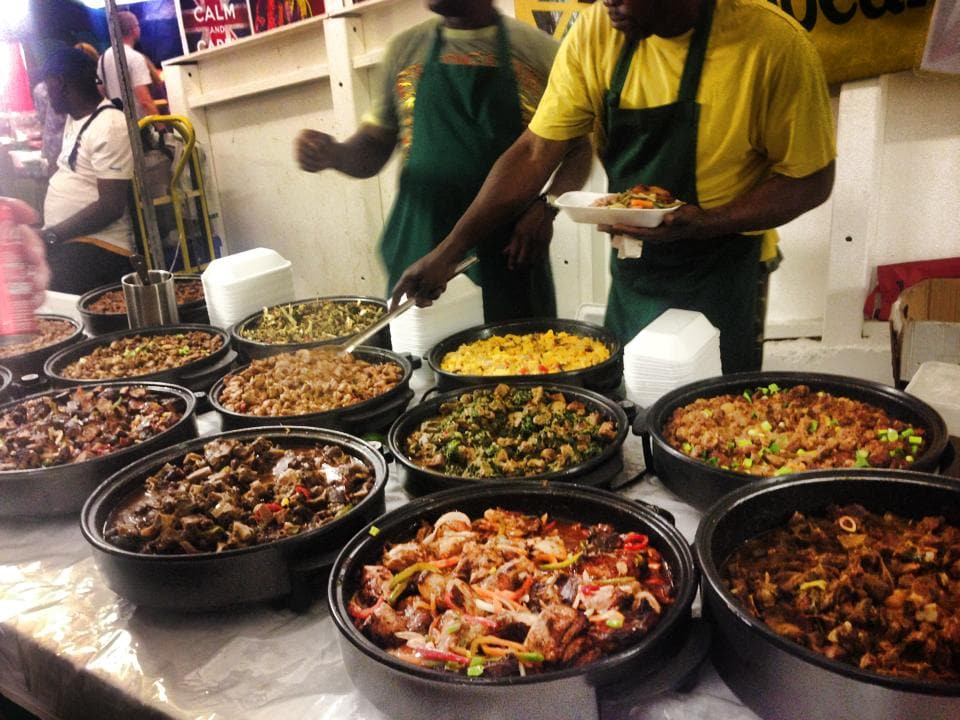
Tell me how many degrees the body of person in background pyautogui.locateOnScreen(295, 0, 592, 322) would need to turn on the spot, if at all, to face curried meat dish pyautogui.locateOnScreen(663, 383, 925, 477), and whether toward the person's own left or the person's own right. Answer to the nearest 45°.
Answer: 0° — they already face it

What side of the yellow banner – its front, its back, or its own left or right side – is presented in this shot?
front

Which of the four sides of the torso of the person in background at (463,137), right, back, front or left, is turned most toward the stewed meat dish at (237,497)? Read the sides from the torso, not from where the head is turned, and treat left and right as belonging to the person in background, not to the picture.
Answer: front

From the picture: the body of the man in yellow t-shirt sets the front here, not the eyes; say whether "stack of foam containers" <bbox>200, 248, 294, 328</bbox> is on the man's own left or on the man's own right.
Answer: on the man's own right

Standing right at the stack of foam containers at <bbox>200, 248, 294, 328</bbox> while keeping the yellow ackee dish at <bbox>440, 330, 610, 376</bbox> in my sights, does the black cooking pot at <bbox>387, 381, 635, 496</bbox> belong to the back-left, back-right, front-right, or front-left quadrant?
front-right

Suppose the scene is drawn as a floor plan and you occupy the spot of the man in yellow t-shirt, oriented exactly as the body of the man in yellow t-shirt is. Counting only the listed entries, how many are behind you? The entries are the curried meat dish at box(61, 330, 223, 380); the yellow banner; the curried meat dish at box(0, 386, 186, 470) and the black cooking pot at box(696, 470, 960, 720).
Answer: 1

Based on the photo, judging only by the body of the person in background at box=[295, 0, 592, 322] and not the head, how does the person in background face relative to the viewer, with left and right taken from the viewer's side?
facing the viewer

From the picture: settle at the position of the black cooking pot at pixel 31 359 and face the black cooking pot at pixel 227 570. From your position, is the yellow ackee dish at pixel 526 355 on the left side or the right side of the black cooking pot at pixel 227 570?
left

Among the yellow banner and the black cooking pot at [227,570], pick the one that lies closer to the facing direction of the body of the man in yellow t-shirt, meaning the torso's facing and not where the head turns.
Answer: the black cooking pot

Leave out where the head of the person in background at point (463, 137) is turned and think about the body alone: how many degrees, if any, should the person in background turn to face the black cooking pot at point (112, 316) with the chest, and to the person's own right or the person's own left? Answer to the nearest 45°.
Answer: approximately 90° to the person's own right

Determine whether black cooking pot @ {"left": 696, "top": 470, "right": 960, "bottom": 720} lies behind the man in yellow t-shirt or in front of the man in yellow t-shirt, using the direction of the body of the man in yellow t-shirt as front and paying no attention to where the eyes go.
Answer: in front

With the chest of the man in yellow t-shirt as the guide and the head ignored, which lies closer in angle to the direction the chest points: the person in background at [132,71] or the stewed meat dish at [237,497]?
the stewed meat dish

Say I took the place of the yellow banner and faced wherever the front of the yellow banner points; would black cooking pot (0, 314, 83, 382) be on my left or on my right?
on my right

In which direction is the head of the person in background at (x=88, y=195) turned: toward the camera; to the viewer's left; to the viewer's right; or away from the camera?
to the viewer's left

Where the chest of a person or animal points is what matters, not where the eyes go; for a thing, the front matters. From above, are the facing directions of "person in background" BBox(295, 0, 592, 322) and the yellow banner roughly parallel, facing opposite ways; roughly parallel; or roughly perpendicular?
roughly parallel

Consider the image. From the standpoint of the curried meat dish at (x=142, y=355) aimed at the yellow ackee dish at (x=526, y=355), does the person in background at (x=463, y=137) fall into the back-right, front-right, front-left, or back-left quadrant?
front-left

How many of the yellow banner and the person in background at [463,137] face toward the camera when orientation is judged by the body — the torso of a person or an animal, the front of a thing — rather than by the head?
2
